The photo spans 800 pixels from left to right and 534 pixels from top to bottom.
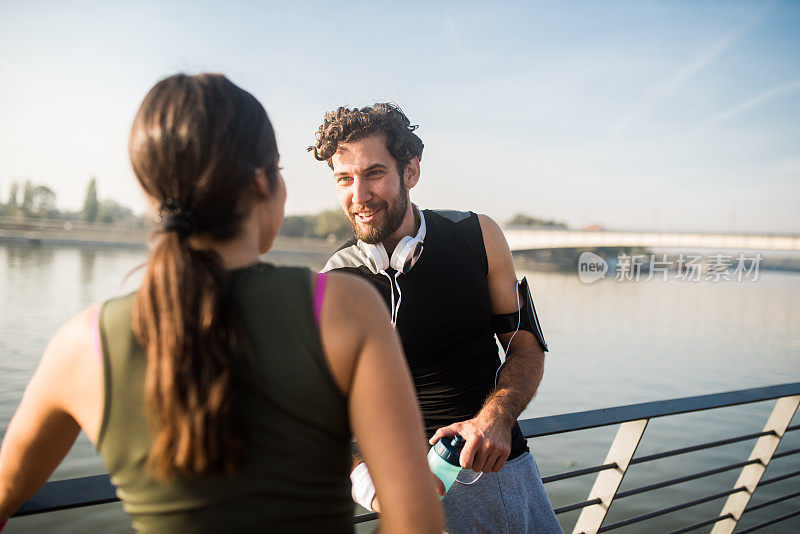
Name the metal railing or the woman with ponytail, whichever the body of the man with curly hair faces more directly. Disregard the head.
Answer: the woman with ponytail

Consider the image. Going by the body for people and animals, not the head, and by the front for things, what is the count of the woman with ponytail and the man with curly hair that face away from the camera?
1

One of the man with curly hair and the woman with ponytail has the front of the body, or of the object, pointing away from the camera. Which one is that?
the woman with ponytail

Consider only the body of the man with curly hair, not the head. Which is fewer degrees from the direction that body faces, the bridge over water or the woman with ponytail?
the woman with ponytail

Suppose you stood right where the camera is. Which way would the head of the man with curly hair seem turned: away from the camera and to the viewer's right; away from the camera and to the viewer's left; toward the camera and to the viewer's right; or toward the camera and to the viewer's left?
toward the camera and to the viewer's left

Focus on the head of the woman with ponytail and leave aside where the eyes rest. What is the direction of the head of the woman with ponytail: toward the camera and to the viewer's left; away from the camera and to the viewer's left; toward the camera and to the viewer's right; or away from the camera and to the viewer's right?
away from the camera and to the viewer's right

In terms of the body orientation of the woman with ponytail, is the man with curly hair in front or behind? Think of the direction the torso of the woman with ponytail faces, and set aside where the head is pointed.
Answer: in front

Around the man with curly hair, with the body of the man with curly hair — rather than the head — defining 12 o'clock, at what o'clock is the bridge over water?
The bridge over water is roughly at 5 o'clock from the man with curly hair.

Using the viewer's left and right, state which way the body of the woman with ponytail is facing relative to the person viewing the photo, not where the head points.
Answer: facing away from the viewer
